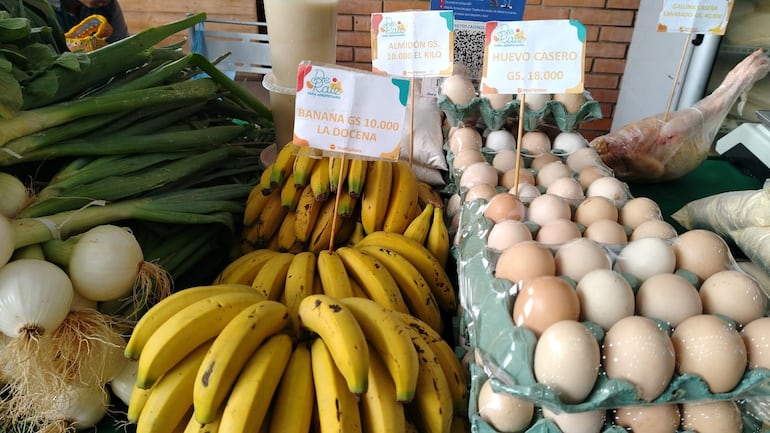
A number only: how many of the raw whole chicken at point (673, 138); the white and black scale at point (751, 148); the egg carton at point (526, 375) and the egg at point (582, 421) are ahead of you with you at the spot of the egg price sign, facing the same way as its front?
2

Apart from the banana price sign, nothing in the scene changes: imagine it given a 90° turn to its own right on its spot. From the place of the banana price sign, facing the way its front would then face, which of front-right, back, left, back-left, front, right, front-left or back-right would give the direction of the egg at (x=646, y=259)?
back-left

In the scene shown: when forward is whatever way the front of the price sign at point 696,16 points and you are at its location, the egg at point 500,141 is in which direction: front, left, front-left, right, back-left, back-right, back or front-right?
front-right

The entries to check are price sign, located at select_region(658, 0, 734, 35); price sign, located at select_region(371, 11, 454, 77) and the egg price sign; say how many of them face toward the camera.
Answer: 3

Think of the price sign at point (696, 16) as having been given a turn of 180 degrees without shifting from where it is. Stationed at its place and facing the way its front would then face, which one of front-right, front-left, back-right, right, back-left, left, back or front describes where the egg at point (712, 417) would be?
back

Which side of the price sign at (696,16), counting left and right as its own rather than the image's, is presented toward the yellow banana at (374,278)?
front

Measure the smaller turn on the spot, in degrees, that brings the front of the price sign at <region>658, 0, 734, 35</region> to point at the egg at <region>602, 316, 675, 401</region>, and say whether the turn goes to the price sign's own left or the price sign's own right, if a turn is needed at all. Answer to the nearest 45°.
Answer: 0° — it already faces it

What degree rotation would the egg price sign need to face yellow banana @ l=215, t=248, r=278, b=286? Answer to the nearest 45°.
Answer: approximately 45° to its right
